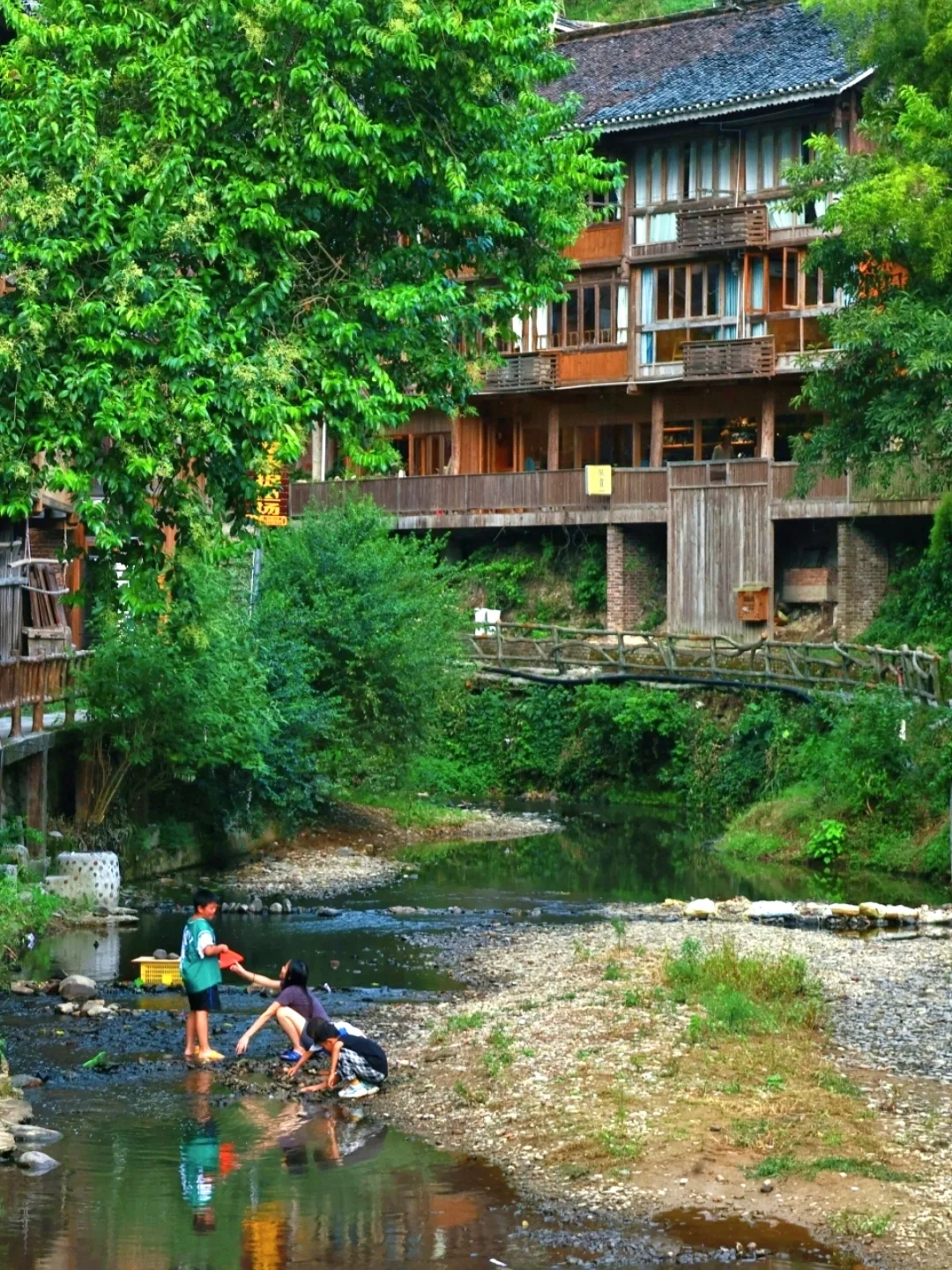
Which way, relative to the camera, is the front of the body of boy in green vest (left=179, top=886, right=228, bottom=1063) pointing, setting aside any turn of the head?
to the viewer's right

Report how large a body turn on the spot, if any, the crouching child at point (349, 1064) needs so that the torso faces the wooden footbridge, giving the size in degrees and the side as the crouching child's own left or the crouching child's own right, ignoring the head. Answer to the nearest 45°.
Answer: approximately 90° to the crouching child's own right

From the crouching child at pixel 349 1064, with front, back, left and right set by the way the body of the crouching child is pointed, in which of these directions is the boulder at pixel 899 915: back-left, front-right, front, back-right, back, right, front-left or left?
back-right

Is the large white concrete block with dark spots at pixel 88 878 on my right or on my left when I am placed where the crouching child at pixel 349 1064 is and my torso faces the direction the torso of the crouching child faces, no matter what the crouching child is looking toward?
on my right

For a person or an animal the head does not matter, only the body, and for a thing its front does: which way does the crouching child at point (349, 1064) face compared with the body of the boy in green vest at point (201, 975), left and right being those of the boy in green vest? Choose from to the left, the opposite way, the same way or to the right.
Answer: the opposite way

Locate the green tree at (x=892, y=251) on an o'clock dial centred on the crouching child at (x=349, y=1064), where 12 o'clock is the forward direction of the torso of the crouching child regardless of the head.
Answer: The green tree is roughly at 4 o'clock from the crouching child.

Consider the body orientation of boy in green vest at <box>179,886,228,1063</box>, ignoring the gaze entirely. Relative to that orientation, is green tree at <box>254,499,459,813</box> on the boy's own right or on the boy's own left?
on the boy's own left

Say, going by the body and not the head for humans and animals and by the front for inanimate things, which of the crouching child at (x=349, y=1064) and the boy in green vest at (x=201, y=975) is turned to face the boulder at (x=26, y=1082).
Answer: the crouching child

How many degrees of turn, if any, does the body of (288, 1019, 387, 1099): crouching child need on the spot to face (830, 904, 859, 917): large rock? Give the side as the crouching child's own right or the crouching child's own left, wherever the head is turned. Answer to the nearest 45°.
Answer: approximately 135° to the crouching child's own right

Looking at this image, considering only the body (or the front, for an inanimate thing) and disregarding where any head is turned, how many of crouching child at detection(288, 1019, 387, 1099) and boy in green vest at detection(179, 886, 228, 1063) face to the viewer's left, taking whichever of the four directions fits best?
1

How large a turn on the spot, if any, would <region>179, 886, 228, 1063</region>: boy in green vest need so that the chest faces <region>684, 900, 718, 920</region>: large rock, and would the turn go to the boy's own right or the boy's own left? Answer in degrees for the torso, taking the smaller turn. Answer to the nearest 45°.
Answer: approximately 45° to the boy's own left

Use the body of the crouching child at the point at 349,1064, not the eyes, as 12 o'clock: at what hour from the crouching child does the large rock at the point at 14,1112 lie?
The large rock is roughly at 11 o'clock from the crouching child.

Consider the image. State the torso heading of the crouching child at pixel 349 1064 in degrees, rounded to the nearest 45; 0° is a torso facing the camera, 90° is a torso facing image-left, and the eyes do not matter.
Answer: approximately 90°
